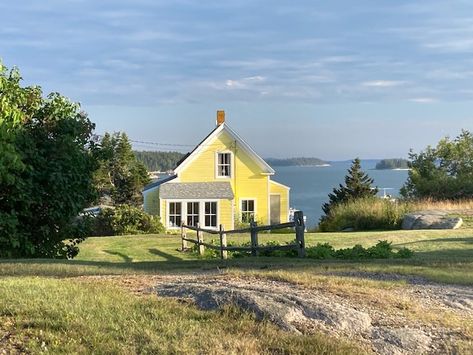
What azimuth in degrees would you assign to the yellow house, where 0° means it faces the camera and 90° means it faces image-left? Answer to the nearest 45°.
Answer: approximately 0°

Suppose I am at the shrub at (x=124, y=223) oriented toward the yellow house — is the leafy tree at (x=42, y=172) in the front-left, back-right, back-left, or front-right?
back-right

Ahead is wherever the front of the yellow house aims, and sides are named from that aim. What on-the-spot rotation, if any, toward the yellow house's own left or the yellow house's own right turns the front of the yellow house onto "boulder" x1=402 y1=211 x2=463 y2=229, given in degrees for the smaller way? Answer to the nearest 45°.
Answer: approximately 45° to the yellow house's own left

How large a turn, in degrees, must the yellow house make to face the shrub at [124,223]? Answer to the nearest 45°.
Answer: approximately 45° to its right

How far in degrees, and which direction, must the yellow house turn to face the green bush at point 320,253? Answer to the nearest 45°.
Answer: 0° — it already faces it

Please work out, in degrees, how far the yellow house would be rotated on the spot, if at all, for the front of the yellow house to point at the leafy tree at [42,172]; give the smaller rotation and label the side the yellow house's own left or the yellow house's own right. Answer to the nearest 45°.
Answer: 0° — it already faces it

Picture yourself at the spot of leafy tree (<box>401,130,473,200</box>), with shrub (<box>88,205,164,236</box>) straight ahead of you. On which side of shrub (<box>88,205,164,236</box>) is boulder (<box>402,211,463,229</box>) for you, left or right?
left

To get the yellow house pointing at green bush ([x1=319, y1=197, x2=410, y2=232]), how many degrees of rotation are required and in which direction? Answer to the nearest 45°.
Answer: approximately 45° to its left

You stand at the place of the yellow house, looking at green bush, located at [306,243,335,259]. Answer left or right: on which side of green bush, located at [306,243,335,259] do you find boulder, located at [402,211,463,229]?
left

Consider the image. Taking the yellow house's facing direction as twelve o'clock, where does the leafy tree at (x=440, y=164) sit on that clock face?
The leafy tree is roughly at 8 o'clock from the yellow house.

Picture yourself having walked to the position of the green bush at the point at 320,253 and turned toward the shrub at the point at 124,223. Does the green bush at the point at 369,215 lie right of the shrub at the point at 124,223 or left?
right
